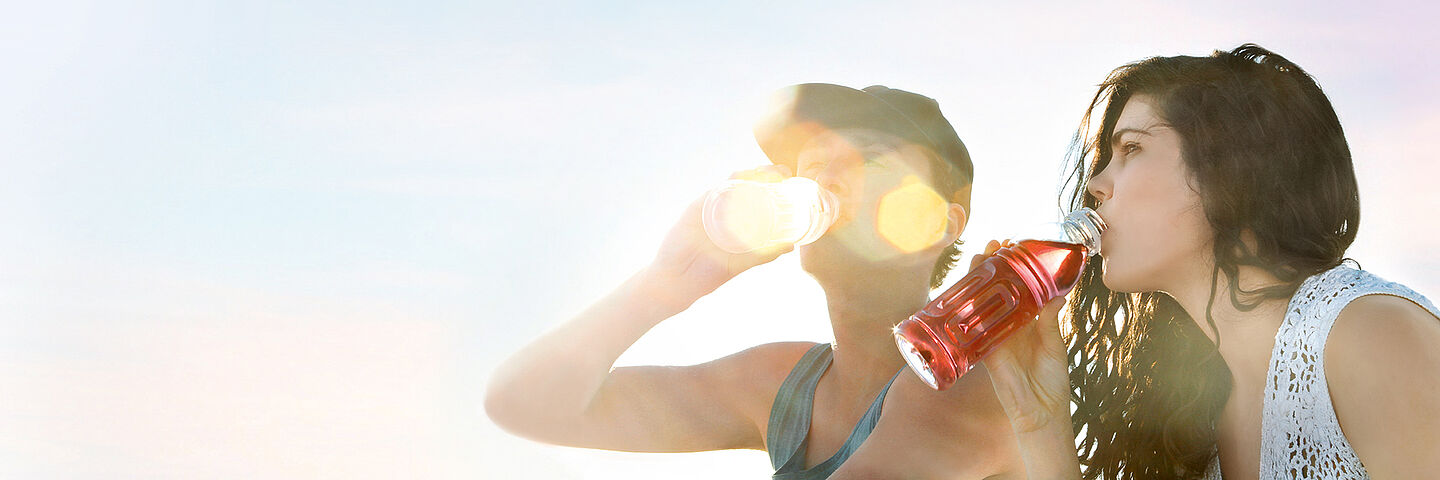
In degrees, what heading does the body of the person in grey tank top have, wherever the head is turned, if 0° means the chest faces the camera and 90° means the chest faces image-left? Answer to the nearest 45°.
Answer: approximately 45°

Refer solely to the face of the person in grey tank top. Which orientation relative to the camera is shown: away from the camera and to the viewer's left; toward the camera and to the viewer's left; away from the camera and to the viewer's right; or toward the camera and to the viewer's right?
toward the camera and to the viewer's left
